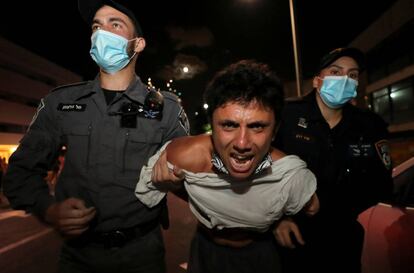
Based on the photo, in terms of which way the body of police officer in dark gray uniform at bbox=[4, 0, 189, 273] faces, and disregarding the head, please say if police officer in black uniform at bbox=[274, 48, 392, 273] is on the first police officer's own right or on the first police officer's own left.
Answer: on the first police officer's own left

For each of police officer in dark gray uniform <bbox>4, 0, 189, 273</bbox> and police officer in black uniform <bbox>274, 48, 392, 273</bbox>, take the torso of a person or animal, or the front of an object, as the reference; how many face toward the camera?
2

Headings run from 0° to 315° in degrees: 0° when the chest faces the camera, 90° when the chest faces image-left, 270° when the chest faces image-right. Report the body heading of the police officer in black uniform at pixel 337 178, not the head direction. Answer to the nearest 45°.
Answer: approximately 0°

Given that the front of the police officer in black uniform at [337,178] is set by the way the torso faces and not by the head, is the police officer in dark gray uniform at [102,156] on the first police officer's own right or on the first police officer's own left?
on the first police officer's own right
